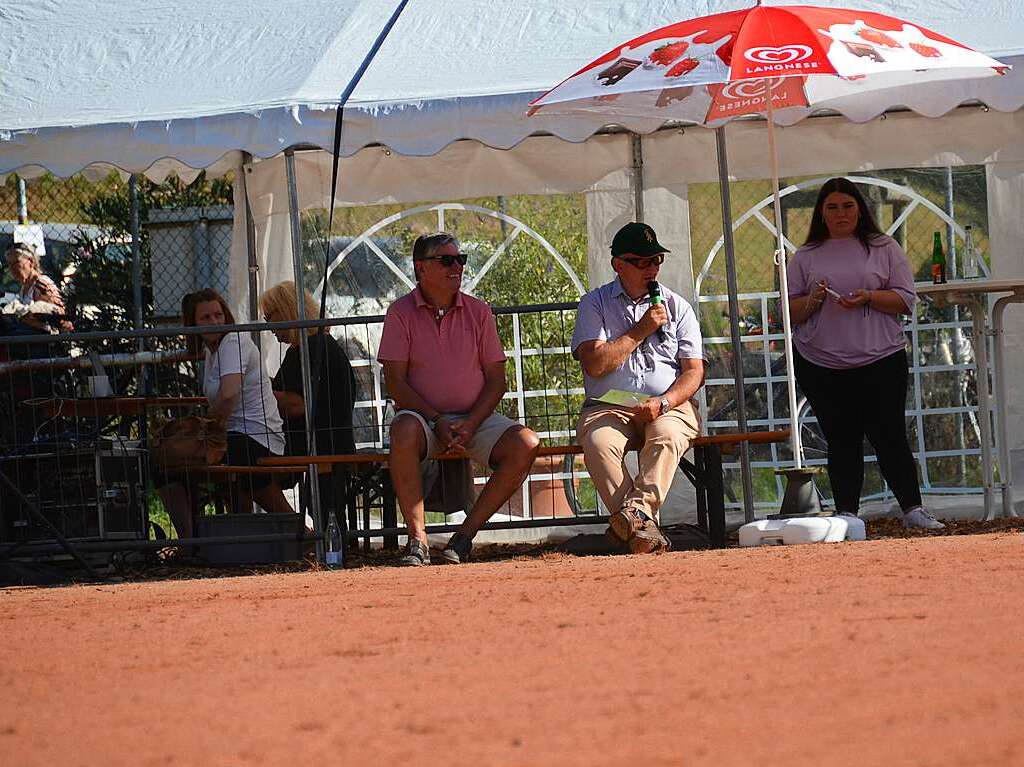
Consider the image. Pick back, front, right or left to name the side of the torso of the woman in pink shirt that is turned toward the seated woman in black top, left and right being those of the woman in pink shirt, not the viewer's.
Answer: right

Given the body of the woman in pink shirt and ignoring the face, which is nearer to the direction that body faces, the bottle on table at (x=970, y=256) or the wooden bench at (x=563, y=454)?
the wooden bench

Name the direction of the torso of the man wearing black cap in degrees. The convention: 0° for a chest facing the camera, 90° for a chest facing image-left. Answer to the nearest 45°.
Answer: approximately 0°

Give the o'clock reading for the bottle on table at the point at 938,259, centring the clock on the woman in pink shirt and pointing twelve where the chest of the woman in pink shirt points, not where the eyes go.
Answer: The bottle on table is roughly at 7 o'clock from the woman in pink shirt.

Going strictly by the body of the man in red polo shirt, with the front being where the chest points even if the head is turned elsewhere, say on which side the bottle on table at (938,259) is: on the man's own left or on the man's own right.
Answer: on the man's own left

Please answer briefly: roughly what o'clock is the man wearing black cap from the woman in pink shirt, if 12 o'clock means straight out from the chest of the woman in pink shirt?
The man wearing black cap is roughly at 2 o'clock from the woman in pink shirt.

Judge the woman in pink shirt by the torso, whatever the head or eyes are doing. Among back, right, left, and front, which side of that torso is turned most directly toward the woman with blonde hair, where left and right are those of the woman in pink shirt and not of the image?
right

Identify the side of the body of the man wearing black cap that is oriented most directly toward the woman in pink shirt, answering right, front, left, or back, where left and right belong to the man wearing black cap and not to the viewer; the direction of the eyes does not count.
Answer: left

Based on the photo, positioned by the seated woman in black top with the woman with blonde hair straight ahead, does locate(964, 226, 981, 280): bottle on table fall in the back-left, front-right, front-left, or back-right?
back-right
